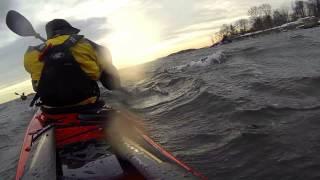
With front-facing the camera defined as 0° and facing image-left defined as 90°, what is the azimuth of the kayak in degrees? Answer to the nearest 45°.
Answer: approximately 180°
